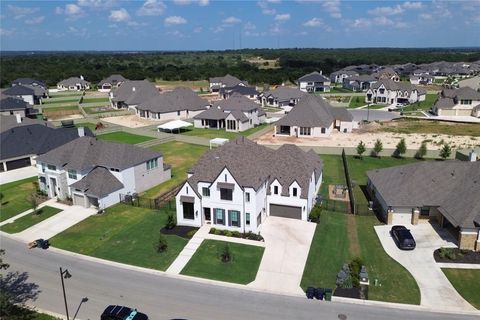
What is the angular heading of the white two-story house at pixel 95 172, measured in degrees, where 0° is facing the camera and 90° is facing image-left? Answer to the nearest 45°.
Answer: approximately 45°

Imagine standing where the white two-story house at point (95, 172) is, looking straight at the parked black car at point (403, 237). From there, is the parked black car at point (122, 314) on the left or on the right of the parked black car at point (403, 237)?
right

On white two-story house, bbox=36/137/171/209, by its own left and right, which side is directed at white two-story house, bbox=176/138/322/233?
left

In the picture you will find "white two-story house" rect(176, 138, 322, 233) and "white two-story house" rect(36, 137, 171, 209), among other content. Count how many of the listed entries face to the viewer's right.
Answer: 0

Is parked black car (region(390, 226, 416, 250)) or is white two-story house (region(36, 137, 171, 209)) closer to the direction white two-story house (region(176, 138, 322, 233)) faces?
the parked black car

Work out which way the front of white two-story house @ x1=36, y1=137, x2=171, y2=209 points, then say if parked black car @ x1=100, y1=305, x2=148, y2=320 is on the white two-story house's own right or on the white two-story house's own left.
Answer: on the white two-story house's own left

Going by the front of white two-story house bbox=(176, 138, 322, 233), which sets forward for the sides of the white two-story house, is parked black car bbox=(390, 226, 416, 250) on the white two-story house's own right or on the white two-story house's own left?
on the white two-story house's own left

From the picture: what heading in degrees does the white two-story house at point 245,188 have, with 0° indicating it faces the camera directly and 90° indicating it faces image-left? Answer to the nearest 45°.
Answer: approximately 0°
